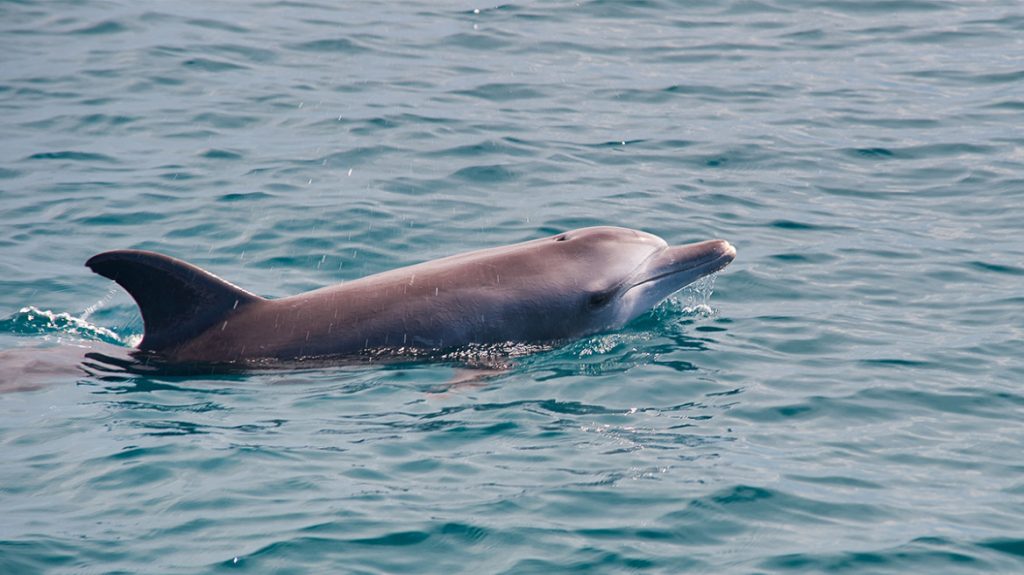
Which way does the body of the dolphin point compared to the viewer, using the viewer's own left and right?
facing to the right of the viewer

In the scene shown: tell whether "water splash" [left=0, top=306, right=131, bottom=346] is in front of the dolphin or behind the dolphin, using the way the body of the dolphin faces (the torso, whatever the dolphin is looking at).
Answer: behind

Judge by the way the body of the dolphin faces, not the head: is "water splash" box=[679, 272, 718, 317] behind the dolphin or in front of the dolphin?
in front
